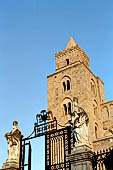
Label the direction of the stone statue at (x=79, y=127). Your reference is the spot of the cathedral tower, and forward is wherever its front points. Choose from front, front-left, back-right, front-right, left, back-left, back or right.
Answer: front-left

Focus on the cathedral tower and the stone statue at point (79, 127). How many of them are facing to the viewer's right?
0

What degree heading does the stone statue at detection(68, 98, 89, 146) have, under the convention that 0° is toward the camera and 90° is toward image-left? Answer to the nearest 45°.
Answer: approximately 45°

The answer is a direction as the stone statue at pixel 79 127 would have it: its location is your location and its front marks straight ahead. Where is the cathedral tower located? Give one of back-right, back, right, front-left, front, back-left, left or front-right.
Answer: back-right

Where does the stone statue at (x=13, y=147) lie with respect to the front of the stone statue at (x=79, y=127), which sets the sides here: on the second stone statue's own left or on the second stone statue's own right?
on the second stone statue's own right

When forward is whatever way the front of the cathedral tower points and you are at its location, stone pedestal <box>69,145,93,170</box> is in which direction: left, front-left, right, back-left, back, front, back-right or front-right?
front-left
